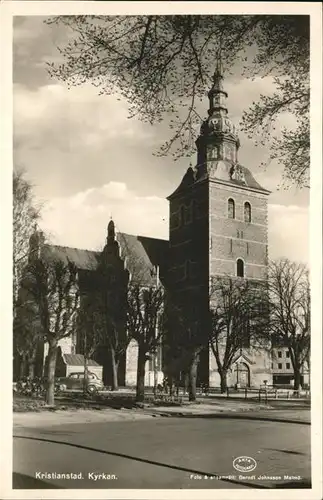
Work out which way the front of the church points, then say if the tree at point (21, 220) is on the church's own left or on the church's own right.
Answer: on the church's own right

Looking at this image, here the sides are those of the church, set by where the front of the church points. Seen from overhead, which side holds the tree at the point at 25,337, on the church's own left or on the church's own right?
on the church's own right

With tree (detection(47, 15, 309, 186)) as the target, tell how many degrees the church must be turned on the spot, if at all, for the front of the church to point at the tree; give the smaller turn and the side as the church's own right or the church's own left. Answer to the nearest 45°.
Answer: approximately 45° to the church's own right

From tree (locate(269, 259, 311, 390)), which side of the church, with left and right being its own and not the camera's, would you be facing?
front

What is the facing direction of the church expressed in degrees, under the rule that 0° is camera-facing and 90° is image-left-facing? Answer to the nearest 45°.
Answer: approximately 315°

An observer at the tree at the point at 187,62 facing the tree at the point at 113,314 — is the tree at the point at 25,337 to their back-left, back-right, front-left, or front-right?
front-left
